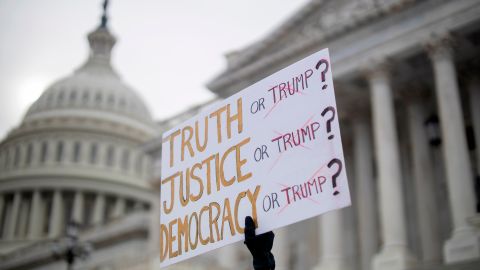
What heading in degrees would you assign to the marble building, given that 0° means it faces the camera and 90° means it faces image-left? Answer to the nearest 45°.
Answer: approximately 45°

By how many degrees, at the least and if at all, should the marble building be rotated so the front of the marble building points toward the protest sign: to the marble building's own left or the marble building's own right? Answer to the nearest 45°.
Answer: approximately 45° to the marble building's own left

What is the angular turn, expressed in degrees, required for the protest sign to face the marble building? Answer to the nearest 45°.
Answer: approximately 135° to its right

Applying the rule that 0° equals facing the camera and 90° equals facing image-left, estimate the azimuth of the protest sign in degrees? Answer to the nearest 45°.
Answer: approximately 45°
